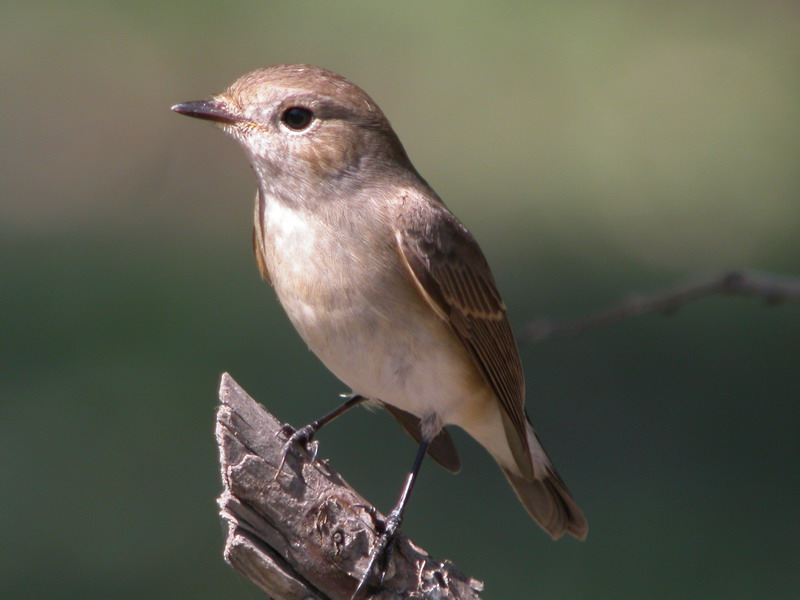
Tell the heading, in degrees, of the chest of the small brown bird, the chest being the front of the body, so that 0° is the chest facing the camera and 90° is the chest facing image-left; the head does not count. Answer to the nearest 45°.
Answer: approximately 45°
